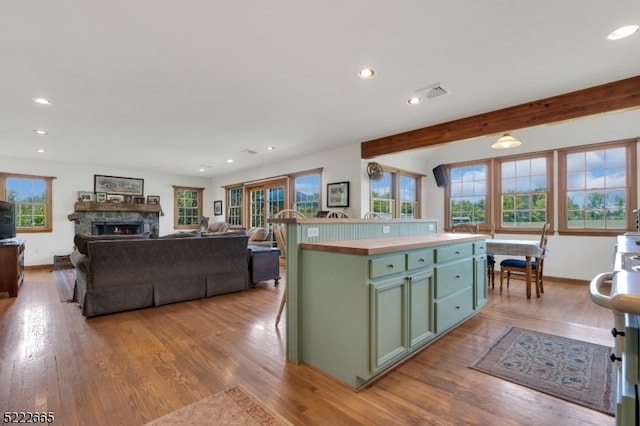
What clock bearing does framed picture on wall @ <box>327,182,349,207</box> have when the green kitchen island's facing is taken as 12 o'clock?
The framed picture on wall is roughly at 7 o'clock from the green kitchen island.

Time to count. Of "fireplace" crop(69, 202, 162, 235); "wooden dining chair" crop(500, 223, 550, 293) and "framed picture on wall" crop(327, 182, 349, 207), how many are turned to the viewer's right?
0

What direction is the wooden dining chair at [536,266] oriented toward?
to the viewer's left

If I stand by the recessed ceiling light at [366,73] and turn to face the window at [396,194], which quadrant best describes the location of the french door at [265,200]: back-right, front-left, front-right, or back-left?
front-left

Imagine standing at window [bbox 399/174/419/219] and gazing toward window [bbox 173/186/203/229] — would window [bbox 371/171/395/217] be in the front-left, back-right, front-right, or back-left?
front-left

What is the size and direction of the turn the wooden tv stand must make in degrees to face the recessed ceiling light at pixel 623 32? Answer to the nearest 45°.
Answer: approximately 45° to its right

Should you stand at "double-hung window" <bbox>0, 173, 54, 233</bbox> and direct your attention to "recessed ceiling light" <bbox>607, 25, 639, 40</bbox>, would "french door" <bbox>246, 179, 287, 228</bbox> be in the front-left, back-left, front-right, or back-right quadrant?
front-left

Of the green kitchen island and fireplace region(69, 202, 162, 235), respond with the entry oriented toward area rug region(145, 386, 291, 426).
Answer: the fireplace

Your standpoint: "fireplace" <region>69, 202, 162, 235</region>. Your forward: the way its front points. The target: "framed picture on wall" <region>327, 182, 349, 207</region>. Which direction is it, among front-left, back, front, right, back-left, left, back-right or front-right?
front-left

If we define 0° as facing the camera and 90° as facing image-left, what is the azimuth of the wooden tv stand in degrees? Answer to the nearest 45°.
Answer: approximately 270°

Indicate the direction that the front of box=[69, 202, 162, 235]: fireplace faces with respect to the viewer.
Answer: facing the viewer
